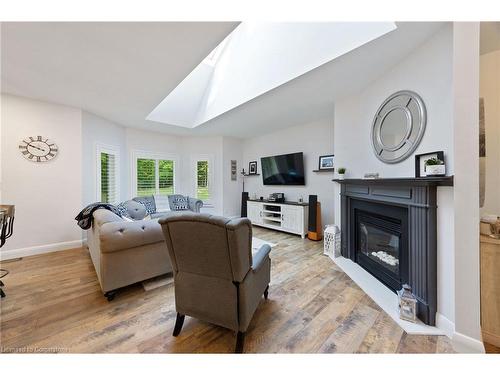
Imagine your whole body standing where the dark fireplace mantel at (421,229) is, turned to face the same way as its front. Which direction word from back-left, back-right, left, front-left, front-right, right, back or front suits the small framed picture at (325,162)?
right

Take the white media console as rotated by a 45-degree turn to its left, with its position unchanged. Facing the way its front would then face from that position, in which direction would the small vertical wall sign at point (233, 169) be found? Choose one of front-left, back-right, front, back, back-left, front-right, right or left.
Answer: back-right

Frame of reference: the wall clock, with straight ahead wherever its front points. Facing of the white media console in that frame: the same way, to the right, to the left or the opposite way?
to the right

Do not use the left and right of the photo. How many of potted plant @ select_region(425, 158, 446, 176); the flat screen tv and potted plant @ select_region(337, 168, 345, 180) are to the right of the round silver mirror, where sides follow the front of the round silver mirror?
2

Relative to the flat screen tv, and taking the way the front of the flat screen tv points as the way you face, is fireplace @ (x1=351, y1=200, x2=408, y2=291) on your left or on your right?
on your left

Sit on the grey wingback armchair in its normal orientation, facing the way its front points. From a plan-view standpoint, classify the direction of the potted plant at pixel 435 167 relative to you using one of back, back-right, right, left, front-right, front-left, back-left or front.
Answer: front-right

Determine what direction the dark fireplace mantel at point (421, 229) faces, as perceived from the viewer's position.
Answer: facing the viewer and to the left of the viewer

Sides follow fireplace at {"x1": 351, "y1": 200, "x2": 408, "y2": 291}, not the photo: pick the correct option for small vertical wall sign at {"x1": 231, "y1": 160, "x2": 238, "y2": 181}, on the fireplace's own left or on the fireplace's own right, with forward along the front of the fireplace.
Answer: on the fireplace's own right

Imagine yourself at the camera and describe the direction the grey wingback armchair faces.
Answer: facing away from the viewer and to the right of the viewer

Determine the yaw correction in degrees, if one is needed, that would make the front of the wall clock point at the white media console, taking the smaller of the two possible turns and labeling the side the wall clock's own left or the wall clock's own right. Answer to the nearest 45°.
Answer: approximately 45° to the wall clock's own left

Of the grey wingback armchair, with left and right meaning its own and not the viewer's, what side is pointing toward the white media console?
front

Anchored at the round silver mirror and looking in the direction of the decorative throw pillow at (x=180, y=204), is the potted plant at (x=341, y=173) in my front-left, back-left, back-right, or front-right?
front-right

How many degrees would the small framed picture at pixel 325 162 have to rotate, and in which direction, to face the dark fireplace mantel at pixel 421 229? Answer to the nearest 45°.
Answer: approximately 45° to its left

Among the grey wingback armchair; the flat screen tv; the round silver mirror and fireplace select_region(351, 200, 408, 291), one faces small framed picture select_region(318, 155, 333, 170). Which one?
the grey wingback armchair
